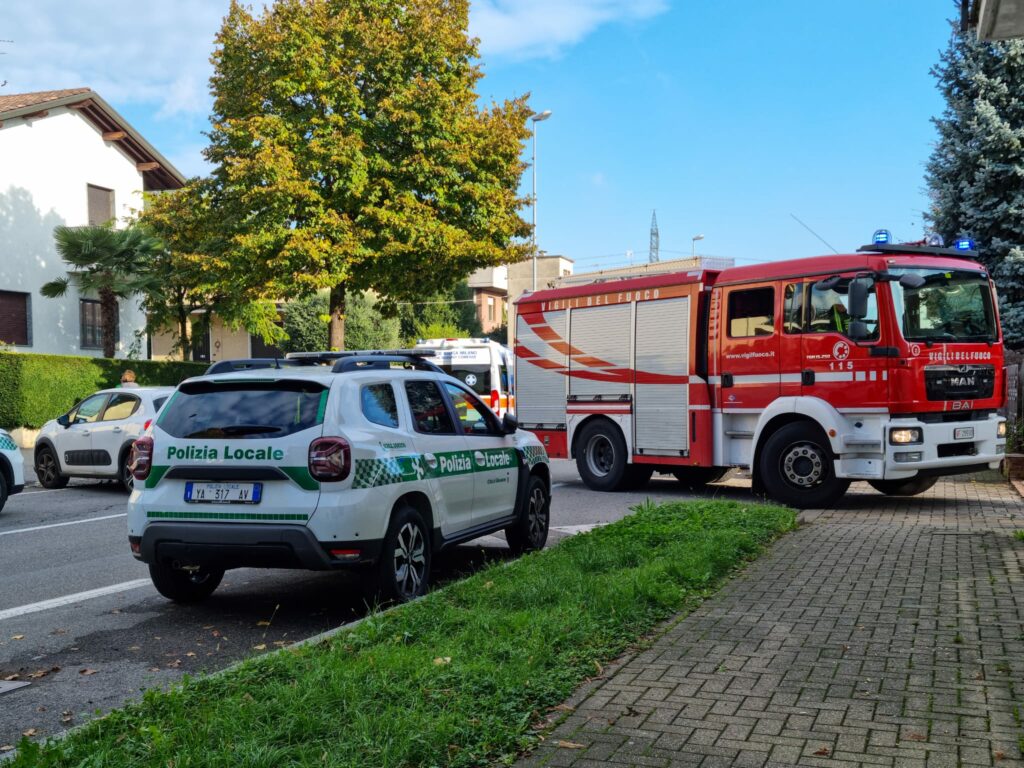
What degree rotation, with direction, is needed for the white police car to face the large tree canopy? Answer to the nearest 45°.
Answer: approximately 45° to its left

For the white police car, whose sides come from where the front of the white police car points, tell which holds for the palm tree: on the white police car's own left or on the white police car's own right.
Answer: on the white police car's own left

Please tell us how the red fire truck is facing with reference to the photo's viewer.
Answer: facing the viewer and to the right of the viewer

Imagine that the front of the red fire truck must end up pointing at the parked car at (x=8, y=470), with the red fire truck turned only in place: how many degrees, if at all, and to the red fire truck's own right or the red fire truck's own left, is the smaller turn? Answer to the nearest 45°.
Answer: approximately 135° to the red fire truck's own right

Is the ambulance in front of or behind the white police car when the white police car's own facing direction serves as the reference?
in front

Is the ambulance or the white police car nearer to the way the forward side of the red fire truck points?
the white police car

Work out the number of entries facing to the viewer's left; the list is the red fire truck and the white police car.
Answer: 0

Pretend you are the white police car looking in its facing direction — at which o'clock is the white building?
The white building is roughly at 10 o'clock from the white police car.

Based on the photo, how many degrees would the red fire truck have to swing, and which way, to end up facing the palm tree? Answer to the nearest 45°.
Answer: approximately 180°

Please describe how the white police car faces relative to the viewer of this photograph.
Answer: facing away from the viewer and to the right of the viewer

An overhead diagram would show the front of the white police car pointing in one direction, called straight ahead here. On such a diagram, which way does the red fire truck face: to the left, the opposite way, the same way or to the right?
to the right

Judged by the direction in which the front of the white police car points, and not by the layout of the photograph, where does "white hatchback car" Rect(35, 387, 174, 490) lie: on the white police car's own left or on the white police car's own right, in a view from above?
on the white police car's own left
